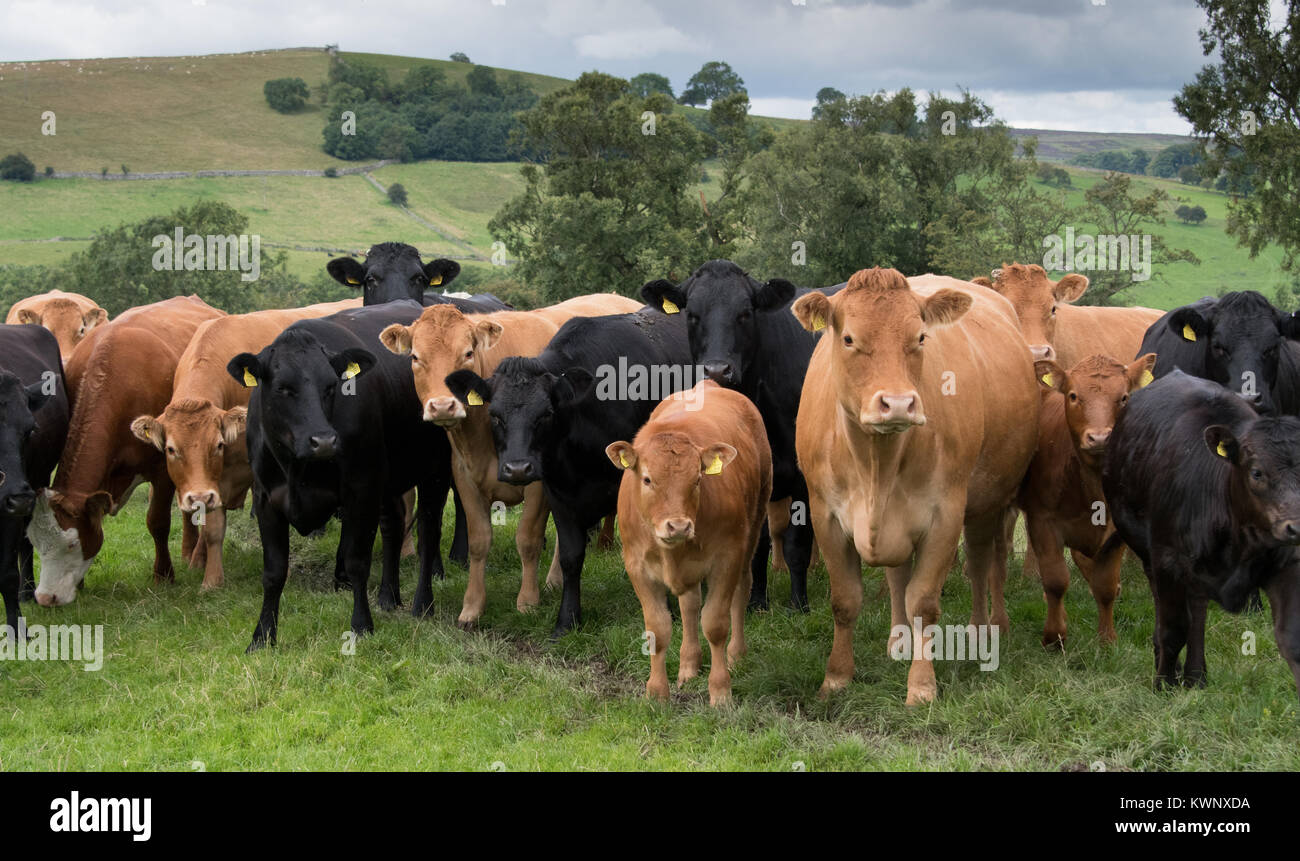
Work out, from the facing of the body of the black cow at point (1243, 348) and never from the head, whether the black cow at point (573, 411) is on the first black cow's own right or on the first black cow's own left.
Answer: on the first black cow's own right

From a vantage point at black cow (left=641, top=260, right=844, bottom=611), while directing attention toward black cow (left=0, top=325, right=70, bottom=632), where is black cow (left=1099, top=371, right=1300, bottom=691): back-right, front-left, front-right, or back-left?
back-left

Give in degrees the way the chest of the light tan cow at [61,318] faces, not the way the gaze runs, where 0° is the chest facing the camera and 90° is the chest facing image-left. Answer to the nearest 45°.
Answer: approximately 0°

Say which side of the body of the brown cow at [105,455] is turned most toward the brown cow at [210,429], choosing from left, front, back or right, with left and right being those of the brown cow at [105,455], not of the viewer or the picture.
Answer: left

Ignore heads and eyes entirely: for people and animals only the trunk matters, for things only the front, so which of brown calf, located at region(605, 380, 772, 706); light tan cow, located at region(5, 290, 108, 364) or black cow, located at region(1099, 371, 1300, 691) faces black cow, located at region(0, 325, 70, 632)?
the light tan cow

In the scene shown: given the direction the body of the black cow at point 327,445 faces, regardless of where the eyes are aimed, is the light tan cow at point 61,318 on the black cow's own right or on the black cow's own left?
on the black cow's own right

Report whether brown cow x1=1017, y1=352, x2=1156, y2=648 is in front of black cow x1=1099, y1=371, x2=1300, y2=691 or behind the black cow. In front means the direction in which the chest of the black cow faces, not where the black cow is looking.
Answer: behind

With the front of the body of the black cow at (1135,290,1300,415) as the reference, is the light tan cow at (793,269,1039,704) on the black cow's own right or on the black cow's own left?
on the black cow's own right

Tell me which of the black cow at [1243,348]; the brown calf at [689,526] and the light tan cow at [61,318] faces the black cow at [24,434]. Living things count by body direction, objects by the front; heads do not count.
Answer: the light tan cow

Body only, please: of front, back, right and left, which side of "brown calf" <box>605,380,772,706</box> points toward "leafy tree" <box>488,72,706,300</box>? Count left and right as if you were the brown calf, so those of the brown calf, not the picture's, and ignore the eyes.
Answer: back
